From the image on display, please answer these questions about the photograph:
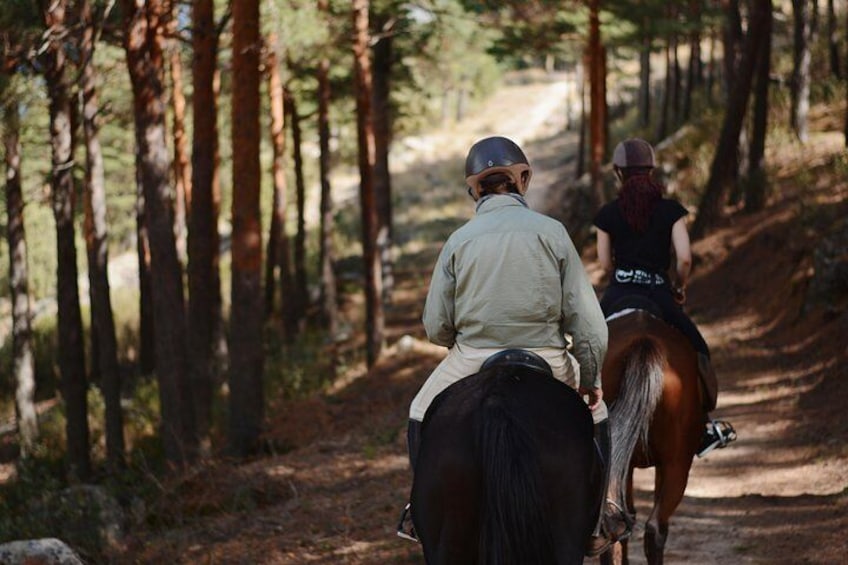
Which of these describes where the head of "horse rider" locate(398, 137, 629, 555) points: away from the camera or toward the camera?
away from the camera

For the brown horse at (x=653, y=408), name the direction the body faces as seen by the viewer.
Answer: away from the camera

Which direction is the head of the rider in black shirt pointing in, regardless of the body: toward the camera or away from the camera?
away from the camera

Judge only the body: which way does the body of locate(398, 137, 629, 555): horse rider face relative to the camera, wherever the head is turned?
away from the camera

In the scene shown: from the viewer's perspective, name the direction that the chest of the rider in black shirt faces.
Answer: away from the camera

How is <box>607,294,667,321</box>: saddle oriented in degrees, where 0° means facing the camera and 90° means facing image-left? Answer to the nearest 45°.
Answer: approximately 180°

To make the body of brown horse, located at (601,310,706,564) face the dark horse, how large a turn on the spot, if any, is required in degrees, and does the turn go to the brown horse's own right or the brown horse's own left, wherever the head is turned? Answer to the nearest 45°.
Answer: approximately 180°

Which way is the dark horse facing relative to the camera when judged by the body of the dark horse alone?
away from the camera
